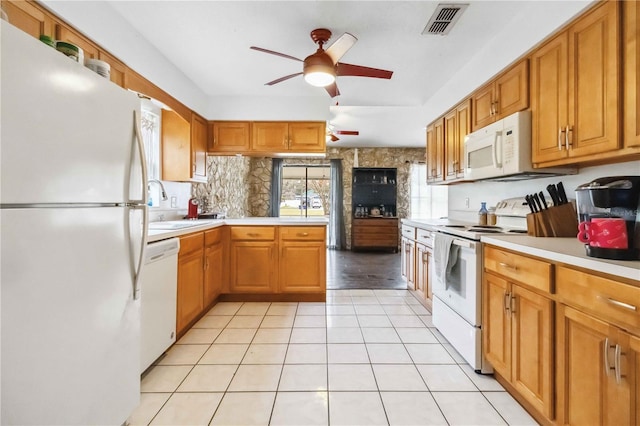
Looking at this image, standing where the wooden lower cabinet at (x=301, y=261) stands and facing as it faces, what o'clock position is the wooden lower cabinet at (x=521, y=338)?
the wooden lower cabinet at (x=521, y=338) is roughly at 11 o'clock from the wooden lower cabinet at (x=301, y=261).

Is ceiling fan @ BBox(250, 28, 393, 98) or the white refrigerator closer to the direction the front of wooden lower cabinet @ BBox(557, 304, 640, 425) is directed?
the white refrigerator

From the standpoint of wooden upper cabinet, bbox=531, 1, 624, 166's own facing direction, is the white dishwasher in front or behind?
in front

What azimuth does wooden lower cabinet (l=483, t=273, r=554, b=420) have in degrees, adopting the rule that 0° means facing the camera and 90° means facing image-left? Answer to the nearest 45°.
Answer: approximately 45°

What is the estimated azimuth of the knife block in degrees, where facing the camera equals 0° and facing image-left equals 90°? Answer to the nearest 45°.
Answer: approximately 45°

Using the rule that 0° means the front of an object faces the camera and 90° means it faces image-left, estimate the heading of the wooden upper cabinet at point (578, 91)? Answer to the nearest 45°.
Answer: approximately 45°

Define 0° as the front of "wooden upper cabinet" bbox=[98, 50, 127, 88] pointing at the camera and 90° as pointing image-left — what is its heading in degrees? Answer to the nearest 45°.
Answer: approximately 315°

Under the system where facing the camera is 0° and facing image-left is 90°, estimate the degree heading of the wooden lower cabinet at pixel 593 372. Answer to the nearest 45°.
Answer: approximately 45°

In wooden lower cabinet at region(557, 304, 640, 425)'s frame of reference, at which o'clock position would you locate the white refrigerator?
The white refrigerator is roughly at 12 o'clock from the wooden lower cabinet.

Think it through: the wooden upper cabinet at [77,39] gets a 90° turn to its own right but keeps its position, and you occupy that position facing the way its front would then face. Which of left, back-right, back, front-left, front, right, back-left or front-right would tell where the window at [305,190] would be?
back

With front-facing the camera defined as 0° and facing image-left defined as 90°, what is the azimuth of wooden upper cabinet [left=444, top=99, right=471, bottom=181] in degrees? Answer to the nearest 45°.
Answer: approximately 45°
